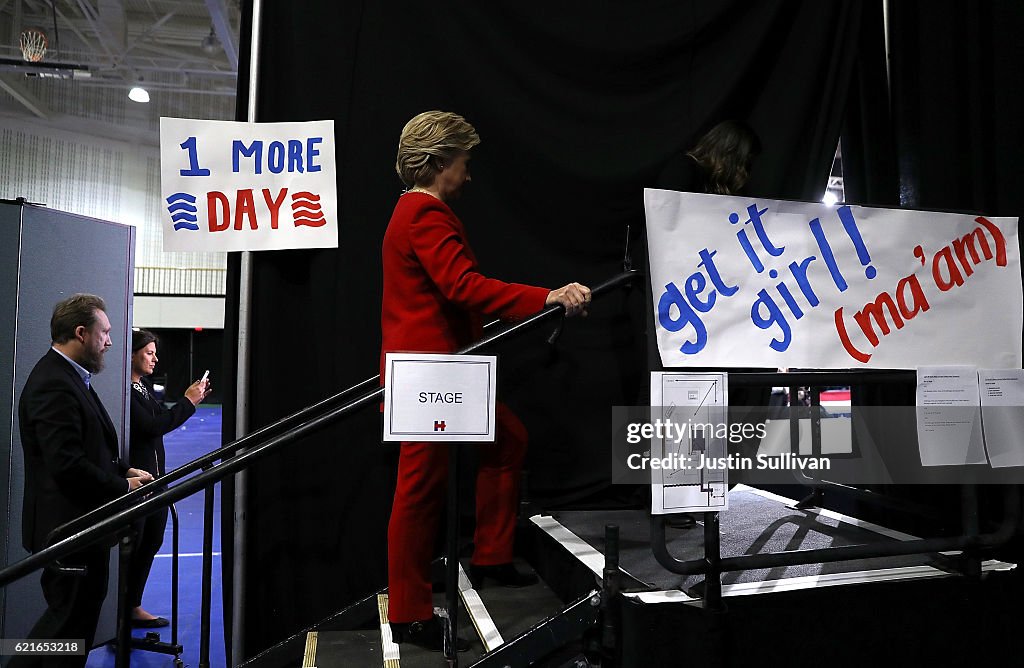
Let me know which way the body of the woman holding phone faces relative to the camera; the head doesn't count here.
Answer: to the viewer's right

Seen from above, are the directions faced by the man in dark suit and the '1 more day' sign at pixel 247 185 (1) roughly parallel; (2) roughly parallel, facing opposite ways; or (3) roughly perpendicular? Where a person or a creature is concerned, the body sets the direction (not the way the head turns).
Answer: roughly perpendicular

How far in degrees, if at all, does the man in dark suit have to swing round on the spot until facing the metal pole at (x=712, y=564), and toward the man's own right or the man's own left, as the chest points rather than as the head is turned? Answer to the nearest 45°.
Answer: approximately 45° to the man's own right

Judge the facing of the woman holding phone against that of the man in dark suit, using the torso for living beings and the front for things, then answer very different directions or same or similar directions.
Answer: same or similar directions

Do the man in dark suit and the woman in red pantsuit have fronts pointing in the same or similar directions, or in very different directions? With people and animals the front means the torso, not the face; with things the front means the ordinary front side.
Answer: same or similar directions

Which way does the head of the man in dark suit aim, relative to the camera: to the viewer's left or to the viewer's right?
to the viewer's right

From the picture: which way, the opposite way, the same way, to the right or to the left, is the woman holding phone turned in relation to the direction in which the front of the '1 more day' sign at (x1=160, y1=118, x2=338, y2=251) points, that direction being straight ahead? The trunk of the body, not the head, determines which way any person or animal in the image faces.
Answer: to the left

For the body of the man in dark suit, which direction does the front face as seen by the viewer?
to the viewer's right

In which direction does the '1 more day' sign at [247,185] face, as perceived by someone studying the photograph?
facing the viewer

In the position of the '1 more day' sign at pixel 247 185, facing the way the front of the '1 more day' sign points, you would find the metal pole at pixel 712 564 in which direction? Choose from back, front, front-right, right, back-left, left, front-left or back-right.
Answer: front-left

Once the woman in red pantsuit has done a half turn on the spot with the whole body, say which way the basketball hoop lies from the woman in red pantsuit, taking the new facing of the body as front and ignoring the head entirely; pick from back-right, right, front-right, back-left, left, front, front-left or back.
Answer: front-right

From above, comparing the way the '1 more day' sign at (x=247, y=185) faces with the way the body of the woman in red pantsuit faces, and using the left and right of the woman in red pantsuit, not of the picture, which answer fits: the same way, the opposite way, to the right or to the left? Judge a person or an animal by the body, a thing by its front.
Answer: to the right

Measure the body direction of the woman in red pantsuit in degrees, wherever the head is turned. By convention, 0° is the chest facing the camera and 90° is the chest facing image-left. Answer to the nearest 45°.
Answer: approximately 270°

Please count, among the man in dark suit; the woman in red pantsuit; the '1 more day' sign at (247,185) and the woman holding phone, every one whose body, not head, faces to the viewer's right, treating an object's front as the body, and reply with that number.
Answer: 3

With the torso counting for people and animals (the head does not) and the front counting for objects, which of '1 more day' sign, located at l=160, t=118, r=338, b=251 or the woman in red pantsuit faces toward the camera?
the '1 more day' sign

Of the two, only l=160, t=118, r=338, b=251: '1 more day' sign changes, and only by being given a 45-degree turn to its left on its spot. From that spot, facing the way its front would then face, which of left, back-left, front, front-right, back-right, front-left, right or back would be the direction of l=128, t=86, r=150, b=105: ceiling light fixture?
back-left
